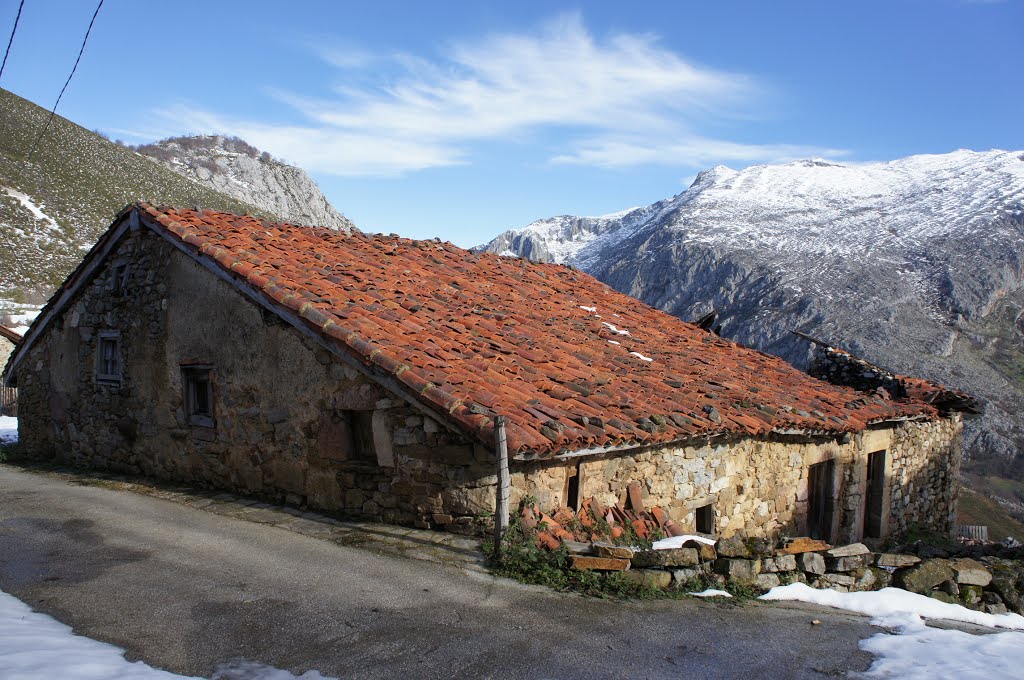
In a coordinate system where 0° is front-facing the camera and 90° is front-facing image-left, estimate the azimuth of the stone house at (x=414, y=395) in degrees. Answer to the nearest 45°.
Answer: approximately 315°

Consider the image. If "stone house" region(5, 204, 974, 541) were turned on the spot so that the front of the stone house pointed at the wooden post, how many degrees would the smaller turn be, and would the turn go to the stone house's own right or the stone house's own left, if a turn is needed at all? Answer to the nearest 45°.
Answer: approximately 45° to the stone house's own right

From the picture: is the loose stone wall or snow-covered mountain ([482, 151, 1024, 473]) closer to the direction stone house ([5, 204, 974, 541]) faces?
the loose stone wall

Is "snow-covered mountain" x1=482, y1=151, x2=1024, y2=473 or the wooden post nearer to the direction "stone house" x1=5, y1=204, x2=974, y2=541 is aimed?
the wooden post

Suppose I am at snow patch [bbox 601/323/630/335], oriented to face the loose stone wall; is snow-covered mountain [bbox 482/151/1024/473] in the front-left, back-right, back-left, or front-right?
back-left

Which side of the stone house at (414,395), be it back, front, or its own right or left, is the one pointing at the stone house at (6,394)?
back

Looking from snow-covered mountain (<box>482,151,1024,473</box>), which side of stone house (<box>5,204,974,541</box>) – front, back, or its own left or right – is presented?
left
